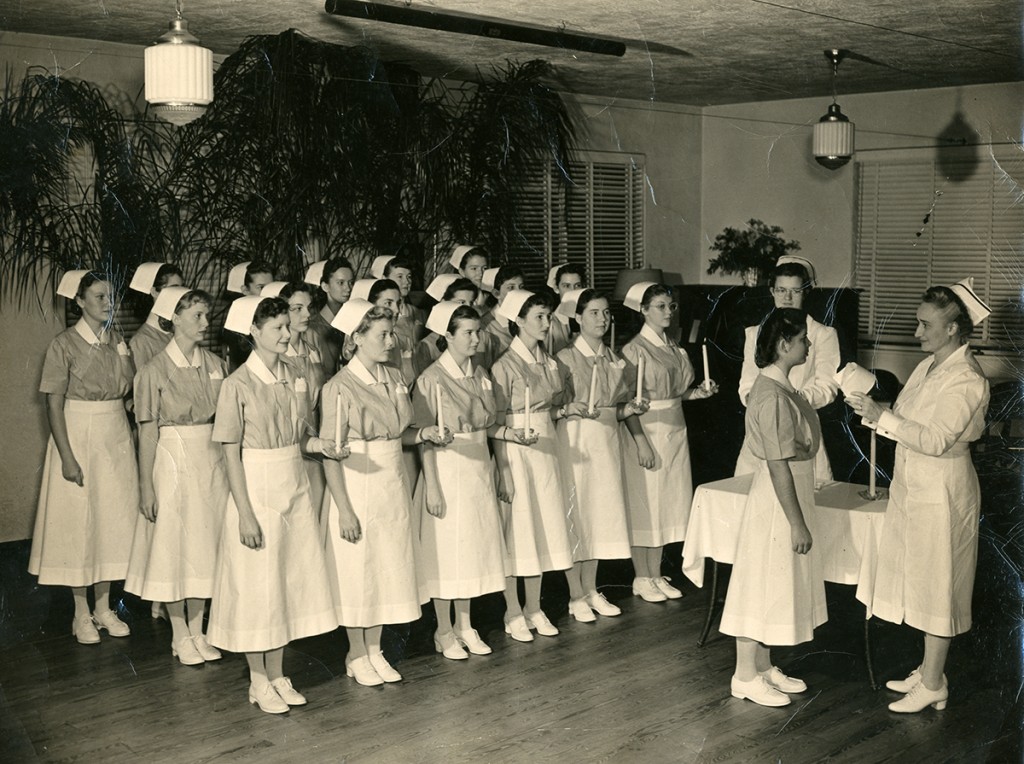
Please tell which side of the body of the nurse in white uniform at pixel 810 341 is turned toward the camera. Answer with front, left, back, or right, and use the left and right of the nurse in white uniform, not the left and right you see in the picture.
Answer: front

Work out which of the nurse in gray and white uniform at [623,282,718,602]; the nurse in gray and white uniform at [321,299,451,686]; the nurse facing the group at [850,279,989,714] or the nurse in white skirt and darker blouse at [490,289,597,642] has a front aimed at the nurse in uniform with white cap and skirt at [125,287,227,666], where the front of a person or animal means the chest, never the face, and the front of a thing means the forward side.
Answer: the nurse facing the group

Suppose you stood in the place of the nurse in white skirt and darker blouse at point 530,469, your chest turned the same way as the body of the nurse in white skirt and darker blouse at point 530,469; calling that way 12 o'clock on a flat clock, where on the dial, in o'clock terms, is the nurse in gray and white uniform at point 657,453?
the nurse in gray and white uniform at point 657,453 is roughly at 9 o'clock from the nurse in white skirt and darker blouse at point 530,469.

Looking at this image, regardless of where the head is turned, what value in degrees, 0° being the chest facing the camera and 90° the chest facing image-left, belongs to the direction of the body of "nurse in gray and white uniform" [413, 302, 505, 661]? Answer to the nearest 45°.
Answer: approximately 315°

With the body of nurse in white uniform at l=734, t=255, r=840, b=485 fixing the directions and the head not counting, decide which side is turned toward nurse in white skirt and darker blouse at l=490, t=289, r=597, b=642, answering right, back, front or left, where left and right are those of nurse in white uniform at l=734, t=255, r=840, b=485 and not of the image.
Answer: right

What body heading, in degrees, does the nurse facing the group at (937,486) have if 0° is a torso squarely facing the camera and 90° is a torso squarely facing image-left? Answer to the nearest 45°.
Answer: approximately 90°

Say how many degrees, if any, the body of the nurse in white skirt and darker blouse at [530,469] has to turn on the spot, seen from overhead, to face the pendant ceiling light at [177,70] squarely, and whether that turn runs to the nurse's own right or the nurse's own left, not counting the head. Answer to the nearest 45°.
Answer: approximately 90° to the nurse's own right

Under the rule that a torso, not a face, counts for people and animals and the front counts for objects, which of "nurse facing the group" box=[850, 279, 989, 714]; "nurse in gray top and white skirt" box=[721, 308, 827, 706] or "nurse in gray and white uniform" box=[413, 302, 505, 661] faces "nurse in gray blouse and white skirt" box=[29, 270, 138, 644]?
the nurse facing the group

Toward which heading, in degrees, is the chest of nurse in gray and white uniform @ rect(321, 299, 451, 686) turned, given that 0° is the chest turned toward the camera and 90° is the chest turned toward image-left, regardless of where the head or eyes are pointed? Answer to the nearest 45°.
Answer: approximately 315°

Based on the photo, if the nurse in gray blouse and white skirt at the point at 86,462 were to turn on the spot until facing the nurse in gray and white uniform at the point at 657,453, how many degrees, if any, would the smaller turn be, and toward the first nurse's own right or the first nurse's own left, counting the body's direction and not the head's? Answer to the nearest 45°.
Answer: approximately 45° to the first nurse's own left

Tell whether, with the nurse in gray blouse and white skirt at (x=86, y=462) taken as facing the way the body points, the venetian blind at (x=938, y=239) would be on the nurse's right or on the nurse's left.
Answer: on the nurse's left

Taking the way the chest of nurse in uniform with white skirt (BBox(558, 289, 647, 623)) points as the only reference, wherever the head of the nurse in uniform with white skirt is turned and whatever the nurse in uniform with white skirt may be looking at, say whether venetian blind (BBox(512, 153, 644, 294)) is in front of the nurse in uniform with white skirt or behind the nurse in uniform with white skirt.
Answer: behind

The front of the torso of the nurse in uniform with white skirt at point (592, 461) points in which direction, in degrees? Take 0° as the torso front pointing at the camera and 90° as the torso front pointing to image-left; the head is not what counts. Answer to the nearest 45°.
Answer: approximately 315°

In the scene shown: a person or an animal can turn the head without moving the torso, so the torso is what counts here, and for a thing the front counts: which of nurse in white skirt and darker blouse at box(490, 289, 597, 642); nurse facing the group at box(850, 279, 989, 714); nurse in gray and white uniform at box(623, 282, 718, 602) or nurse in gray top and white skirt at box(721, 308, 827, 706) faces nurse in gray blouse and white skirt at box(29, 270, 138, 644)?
the nurse facing the group

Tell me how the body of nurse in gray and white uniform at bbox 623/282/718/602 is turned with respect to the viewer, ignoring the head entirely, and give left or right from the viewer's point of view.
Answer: facing the viewer and to the right of the viewer
